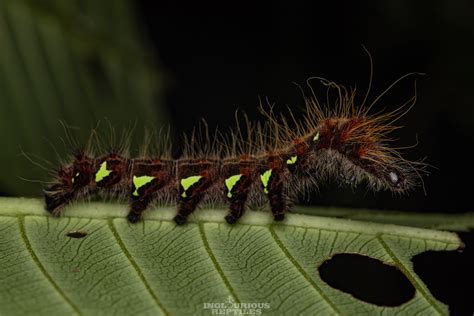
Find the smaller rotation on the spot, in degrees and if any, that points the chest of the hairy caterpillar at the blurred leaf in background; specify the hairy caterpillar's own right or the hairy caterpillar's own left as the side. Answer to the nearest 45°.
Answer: approximately 135° to the hairy caterpillar's own left

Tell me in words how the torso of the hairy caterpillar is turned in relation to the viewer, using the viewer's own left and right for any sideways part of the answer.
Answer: facing to the right of the viewer
